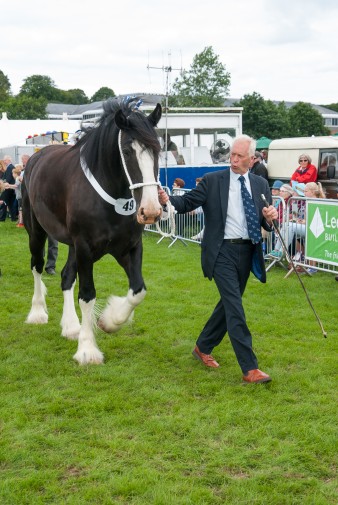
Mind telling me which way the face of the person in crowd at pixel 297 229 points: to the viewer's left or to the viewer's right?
to the viewer's left

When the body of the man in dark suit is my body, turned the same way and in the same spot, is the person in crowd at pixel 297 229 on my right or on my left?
on my left

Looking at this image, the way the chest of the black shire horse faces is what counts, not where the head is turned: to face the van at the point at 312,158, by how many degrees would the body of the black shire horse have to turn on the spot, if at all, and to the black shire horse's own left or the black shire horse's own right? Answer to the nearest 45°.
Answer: approximately 90° to the black shire horse's own left

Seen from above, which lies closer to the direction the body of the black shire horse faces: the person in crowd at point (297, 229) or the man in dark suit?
the man in dark suit

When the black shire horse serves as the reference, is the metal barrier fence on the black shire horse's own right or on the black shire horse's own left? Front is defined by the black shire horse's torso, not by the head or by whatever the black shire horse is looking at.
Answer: on the black shire horse's own left

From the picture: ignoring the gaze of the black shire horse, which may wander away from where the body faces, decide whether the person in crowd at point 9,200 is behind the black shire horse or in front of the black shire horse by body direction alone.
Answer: behind

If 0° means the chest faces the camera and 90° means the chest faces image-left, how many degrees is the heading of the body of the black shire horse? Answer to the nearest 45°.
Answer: approximately 315°

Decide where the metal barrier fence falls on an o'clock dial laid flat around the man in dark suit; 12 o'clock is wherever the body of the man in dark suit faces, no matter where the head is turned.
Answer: The metal barrier fence is roughly at 8 o'clock from the man in dark suit.

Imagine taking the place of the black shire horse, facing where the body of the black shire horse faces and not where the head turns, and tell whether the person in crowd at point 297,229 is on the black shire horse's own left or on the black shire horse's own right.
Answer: on the black shire horse's own left
